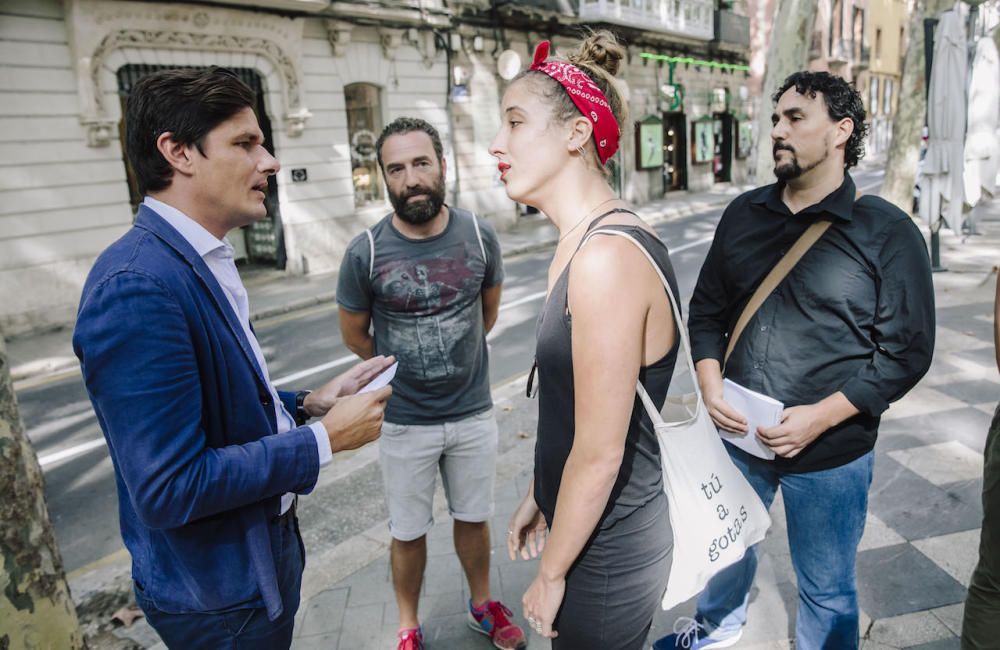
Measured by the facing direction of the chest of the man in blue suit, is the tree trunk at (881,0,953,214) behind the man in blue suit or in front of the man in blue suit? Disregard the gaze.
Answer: in front

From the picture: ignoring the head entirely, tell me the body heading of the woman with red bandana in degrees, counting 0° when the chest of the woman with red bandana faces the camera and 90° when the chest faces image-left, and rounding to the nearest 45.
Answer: approximately 90°

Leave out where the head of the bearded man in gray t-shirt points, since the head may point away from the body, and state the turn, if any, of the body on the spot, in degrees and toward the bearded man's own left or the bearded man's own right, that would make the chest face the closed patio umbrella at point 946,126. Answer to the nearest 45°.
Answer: approximately 135° to the bearded man's own left

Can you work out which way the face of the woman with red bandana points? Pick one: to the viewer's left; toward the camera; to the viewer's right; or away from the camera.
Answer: to the viewer's left

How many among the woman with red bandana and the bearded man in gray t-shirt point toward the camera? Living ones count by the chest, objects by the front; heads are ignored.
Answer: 1

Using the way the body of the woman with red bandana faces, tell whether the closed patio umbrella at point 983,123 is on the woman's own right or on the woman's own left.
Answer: on the woman's own right

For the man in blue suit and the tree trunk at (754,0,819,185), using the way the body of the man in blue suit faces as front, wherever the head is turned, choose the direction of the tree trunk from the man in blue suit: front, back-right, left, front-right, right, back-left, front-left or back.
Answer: front-left

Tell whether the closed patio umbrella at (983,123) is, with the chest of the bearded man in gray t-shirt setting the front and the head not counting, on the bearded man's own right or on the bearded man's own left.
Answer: on the bearded man's own left

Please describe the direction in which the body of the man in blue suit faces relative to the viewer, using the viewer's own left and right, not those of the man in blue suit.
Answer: facing to the right of the viewer

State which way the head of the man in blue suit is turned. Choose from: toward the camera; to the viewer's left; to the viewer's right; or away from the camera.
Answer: to the viewer's right

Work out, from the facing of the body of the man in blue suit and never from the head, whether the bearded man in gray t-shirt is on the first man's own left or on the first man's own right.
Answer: on the first man's own left

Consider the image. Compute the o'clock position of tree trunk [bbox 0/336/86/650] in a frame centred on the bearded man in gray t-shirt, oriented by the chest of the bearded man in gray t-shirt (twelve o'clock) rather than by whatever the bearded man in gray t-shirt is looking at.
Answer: The tree trunk is roughly at 2 o'clock from the bearded man in gray t-shirt.

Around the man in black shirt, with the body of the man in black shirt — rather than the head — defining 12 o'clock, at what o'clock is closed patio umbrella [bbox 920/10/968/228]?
The closed patio umbrella is roughly at 5 o'clock from the man in black shirt.

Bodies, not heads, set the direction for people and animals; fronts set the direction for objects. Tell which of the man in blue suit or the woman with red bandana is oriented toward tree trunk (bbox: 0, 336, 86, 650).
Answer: the woman with red bandana
